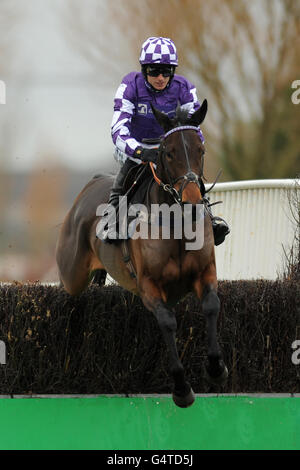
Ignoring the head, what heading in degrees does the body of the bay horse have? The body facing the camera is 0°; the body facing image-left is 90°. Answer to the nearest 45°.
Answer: approximately 315°

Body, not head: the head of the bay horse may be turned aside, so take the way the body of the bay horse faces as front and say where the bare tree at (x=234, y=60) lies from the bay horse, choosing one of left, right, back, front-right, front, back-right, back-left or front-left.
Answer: back-left
